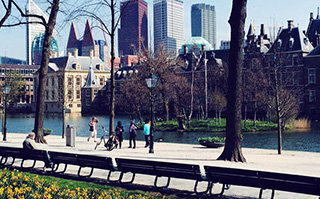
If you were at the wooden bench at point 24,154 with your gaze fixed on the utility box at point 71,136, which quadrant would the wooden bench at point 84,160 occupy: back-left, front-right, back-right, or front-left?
back-right

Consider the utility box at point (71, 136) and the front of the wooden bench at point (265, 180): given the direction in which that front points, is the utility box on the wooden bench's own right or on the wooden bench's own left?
on the wooden bench's own left

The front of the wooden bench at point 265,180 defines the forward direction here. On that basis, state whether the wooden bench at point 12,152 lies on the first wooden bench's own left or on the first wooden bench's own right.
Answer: on the first wooden bench's own left

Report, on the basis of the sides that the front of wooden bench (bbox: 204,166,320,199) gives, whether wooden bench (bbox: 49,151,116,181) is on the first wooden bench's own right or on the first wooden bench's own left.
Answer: on the first wooden bench's own left

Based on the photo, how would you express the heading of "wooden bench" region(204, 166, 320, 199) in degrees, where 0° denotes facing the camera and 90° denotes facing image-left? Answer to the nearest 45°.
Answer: approximately 225°
